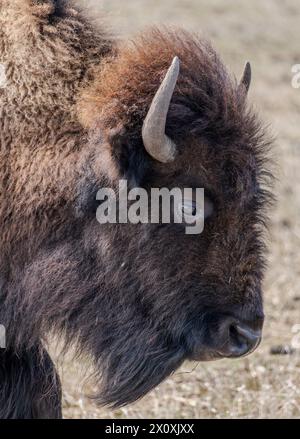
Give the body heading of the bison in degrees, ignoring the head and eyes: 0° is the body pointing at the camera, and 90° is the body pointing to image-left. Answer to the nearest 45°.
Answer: approximately 270°
